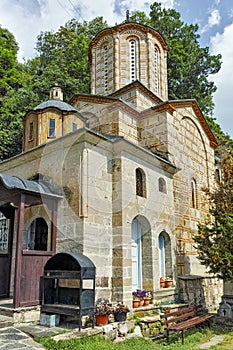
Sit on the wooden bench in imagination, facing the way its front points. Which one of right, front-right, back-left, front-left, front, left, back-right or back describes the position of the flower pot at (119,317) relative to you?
right

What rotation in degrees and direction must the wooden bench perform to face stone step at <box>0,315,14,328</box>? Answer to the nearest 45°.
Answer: approximately 90° to its right

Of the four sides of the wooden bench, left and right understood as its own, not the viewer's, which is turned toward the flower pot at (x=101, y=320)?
right

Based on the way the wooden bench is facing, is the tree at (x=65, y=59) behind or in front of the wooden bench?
behind

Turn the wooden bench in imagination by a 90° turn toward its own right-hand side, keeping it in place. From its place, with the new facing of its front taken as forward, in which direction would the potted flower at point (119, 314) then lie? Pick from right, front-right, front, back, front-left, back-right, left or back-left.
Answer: front
